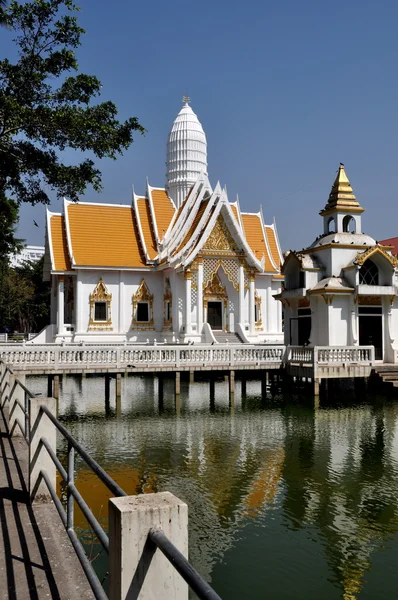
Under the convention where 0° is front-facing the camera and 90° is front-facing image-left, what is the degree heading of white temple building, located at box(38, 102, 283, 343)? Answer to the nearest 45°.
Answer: approximately 0°

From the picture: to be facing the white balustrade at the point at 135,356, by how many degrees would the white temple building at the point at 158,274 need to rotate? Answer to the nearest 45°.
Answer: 0° — it already faces it

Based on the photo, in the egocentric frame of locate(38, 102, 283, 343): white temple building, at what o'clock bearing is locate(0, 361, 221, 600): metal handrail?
The metal handrail is roughly at 12 o'clock from the white temple building.

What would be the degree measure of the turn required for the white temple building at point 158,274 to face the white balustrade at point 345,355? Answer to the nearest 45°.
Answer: approximately 45° to its left

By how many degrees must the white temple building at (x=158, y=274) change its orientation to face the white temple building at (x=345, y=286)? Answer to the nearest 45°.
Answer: approximately 45° to its left

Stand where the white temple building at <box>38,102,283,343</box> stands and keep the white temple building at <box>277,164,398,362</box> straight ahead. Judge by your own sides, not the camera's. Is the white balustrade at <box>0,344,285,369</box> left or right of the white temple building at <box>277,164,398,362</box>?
right

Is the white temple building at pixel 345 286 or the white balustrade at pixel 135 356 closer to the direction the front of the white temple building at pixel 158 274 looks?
the white balustrade

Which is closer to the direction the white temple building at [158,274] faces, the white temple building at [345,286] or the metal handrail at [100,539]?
the metal handrail
